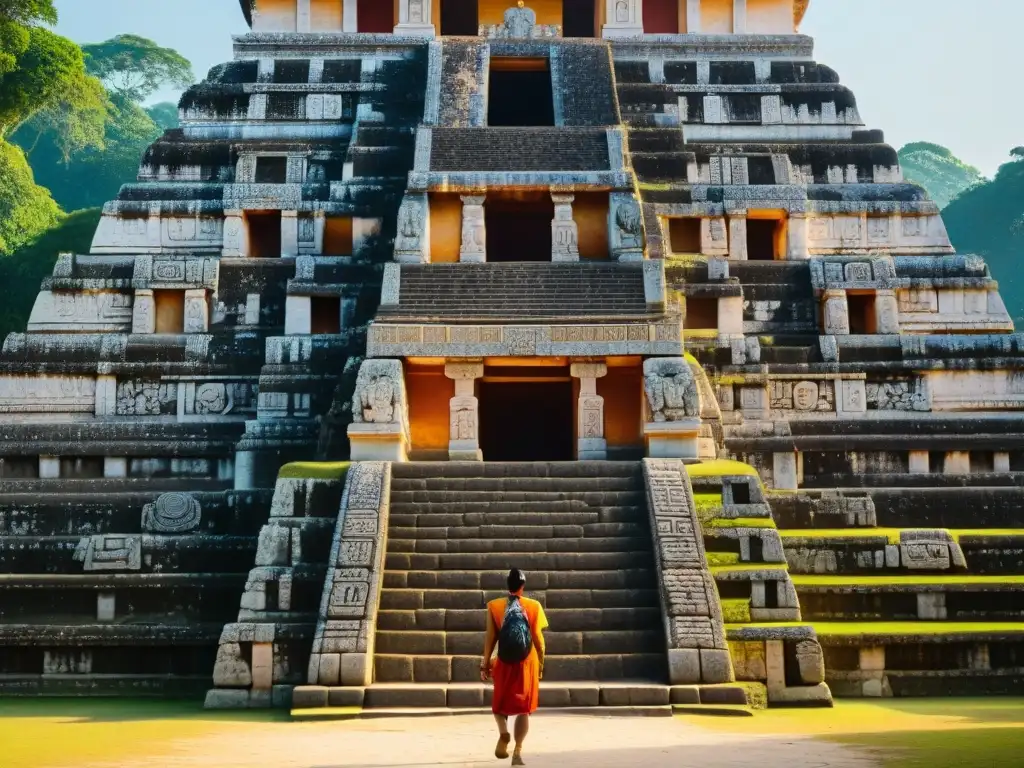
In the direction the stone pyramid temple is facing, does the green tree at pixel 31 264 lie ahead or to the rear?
to the rear

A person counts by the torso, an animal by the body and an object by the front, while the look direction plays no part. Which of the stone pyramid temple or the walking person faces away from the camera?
the walking person

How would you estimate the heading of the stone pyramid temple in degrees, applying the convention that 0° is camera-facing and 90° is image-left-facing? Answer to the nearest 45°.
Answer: approximately 0°

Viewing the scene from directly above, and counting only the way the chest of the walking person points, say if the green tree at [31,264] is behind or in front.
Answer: in front

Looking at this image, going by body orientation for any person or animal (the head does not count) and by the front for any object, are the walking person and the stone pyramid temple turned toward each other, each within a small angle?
yes

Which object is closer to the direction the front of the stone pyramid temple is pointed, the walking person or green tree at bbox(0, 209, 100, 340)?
the walking person

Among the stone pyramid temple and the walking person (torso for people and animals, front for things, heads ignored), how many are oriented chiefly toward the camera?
1

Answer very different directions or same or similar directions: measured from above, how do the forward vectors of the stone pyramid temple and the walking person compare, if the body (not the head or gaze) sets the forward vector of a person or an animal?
very different directions

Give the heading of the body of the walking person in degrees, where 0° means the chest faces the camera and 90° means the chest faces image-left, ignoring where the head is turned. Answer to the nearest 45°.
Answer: approximately 180°

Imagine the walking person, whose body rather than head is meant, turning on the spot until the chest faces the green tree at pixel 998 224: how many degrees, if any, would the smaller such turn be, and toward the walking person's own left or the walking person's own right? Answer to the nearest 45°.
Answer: approximately 45° to the walking person's own right

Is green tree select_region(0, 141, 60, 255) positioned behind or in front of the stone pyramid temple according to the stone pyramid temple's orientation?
behind
